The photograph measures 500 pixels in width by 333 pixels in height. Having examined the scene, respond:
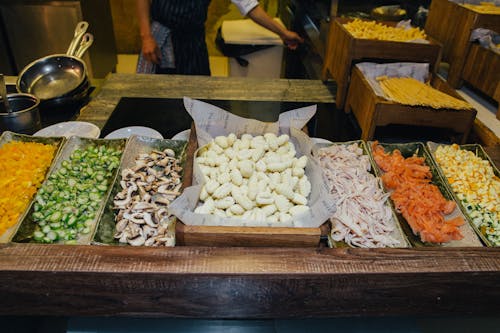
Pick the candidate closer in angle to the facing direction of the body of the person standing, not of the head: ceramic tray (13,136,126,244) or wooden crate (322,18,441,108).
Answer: the ceramic tray

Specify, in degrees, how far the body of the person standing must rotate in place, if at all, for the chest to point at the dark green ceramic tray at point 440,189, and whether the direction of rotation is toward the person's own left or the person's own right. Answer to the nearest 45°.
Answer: approximately 45° to the person's own left

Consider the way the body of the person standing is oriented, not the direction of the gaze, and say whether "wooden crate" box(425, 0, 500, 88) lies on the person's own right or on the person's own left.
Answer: on the person's own left

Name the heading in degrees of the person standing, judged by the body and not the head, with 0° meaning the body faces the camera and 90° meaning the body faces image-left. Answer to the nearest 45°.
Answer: approximately 0°

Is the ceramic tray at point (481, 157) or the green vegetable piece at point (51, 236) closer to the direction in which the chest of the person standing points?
the green vegetable piece

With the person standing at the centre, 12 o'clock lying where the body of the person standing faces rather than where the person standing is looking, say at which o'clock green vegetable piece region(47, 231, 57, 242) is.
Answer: The green vegetable piece is roughly at 12 o'clock from the person standing.

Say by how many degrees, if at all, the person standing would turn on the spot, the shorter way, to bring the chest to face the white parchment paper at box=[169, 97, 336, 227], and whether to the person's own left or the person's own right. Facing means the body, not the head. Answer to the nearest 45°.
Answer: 0° — they already face it

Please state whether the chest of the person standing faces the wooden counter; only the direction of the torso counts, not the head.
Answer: yes

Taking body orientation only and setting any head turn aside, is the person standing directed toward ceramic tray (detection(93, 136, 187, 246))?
yes

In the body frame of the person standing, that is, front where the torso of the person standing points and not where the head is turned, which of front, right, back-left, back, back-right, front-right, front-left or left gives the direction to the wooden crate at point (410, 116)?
front-left

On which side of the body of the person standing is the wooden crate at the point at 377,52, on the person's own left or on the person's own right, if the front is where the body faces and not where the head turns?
on the person's own left

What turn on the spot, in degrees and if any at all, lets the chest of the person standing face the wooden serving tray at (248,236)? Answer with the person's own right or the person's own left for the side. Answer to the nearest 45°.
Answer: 0° — they already face it
